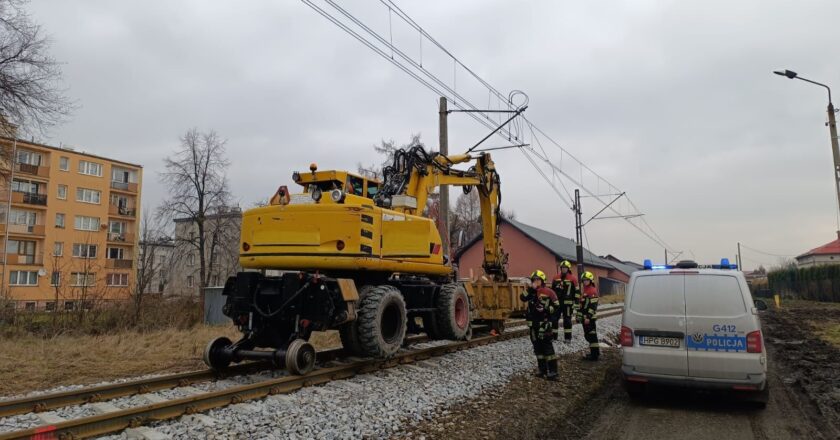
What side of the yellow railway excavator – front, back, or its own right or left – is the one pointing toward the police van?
right

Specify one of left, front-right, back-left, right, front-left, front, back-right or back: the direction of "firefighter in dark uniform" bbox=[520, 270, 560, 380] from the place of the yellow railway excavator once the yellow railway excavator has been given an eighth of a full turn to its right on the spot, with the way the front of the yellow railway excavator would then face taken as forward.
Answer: front

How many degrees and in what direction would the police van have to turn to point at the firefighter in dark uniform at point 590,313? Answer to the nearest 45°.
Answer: approximately 45° to its left

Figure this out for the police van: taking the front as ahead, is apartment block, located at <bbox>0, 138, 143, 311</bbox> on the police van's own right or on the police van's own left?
on the police van's own left

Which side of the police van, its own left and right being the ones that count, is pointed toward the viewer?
back

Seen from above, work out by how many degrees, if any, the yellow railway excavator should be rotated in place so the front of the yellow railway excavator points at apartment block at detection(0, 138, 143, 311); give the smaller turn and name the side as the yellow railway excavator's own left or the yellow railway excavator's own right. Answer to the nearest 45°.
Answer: approximately 90° to the yellow railway excavator's own left

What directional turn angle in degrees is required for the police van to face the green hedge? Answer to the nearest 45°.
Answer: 0° — it already faces it

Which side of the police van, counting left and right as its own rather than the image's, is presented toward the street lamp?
front

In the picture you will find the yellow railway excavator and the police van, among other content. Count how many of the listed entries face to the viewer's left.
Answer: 0

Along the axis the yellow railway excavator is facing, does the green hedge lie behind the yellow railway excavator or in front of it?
in front

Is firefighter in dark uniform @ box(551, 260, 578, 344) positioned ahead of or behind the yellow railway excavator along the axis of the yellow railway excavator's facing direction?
ahead

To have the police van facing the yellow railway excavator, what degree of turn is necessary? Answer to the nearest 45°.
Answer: approximately 90° to its left

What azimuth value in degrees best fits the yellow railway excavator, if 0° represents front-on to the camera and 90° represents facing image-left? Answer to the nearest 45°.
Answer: approximately 225°
